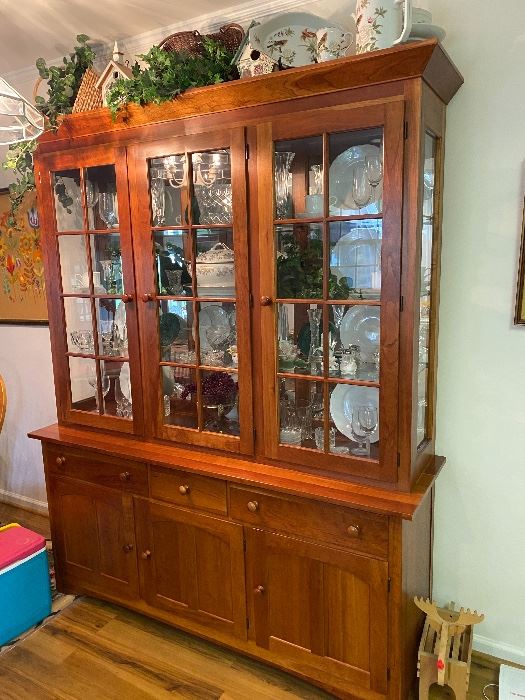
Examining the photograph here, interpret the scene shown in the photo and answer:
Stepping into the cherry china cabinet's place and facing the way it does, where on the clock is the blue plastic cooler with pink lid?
The blue plastic cooler with pink lid is roughly at 2 o'clock from the cherry china cabinet.

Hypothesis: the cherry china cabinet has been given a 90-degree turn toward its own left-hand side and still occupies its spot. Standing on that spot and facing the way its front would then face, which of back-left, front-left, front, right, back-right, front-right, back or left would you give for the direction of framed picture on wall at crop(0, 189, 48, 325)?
back

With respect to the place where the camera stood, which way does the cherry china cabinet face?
facing the viewer and to the left of the viewer
